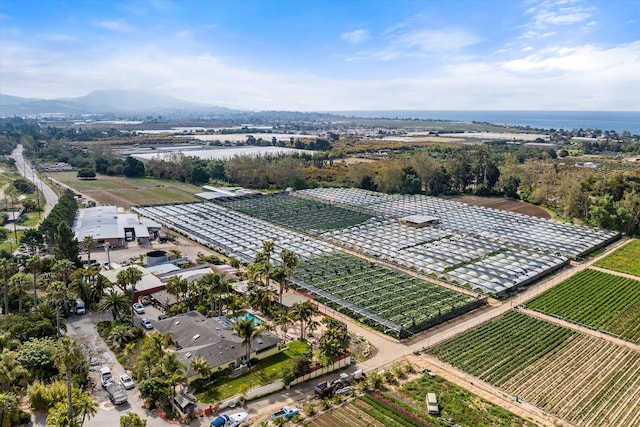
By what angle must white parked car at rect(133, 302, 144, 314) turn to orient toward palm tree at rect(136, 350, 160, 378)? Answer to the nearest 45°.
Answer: approximately 45° to its right

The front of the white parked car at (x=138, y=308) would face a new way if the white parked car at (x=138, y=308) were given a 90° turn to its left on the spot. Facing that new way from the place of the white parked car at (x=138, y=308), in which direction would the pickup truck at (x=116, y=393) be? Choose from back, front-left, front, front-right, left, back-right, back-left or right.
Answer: back-right

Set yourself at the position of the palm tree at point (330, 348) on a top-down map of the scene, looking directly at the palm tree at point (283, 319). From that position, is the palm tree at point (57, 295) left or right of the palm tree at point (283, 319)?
left

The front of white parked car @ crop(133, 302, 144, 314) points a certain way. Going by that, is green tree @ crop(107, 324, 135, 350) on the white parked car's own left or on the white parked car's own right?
on the white parked car's own right

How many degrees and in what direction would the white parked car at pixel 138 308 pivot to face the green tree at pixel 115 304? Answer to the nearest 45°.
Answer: approximately 90° to its right

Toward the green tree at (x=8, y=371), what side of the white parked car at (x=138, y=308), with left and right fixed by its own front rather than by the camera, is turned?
right

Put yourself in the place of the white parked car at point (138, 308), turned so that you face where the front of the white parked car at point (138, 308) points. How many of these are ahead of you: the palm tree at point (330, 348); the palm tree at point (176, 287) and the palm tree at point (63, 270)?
2

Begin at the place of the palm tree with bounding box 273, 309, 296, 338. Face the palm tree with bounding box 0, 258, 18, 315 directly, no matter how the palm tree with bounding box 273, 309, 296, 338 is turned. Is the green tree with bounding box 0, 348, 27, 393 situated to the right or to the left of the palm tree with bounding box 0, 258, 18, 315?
left
